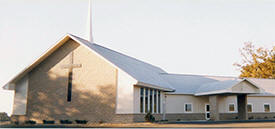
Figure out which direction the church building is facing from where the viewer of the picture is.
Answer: facing the viewer and to the left of the viewer
